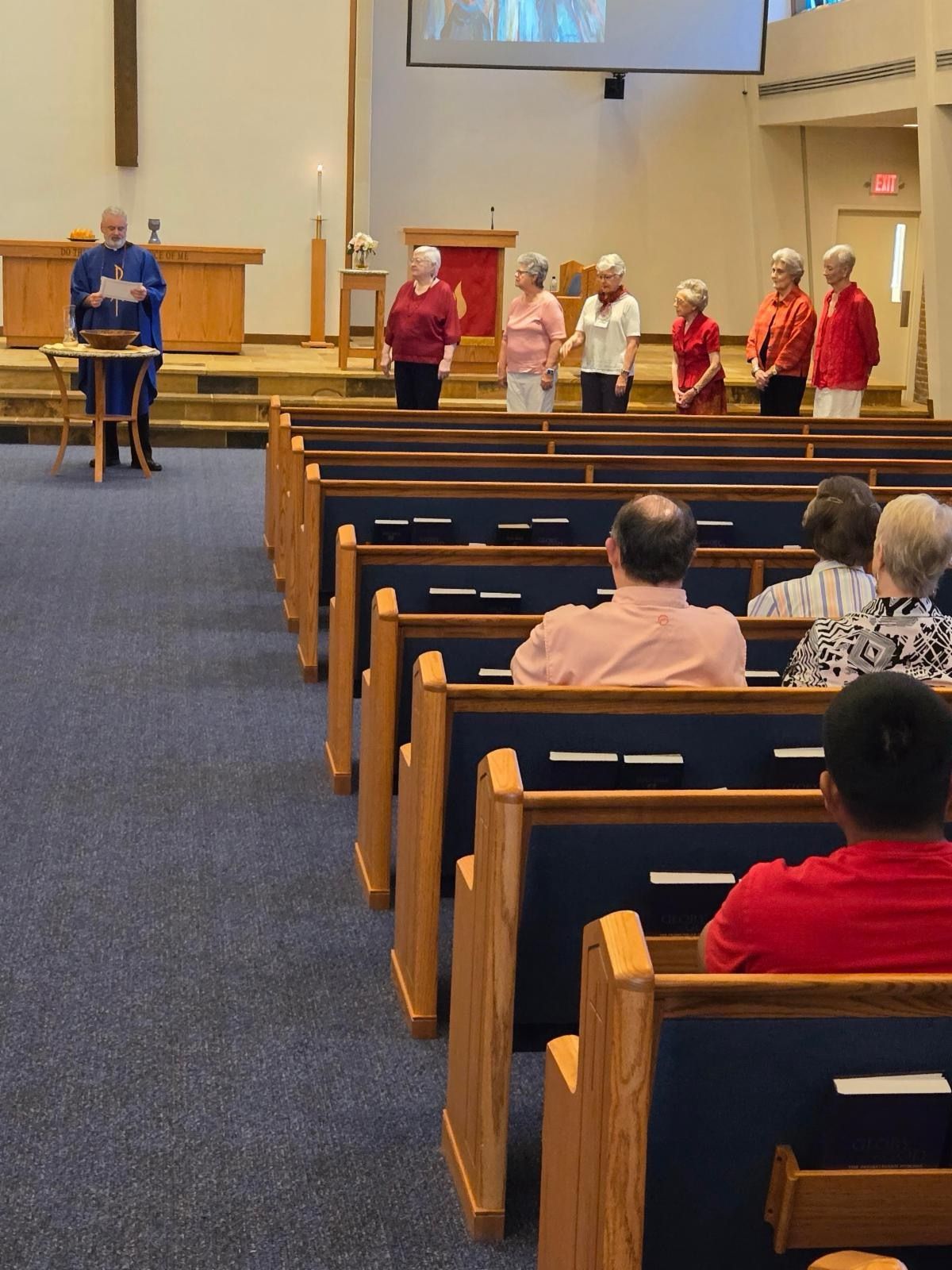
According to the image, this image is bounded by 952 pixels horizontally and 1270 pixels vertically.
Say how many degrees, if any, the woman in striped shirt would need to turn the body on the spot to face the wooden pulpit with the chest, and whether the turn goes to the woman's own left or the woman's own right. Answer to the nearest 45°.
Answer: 0° — they already face it

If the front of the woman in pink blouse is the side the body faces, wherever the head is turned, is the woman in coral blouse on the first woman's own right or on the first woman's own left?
on the first woman's own left

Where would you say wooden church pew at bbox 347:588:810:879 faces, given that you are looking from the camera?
facing away from the viewer

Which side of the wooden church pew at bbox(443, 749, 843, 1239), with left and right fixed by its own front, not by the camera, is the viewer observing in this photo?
back

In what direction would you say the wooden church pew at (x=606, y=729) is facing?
away from the camera

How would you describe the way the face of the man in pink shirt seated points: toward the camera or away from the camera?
away from the camera

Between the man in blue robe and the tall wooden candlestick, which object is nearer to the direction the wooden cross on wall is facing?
the man in blue robe

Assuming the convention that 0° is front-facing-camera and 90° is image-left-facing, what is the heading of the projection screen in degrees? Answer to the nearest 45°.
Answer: approximately 0°

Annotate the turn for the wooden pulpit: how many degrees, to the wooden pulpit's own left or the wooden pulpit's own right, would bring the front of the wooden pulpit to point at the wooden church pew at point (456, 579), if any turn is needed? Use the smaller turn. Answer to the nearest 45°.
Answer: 0° — it already faces it

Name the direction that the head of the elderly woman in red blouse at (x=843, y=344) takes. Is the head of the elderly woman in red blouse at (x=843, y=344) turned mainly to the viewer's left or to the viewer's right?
to the viewer's left

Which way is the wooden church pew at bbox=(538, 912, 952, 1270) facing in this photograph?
away from the camera

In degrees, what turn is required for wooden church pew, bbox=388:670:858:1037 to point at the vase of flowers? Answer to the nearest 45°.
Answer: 0° — it already faces it

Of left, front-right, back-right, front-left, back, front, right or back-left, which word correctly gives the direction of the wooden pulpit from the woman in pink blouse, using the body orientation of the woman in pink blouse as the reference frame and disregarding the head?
back-right

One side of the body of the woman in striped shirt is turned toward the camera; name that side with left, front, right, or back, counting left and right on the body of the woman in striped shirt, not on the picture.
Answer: back
